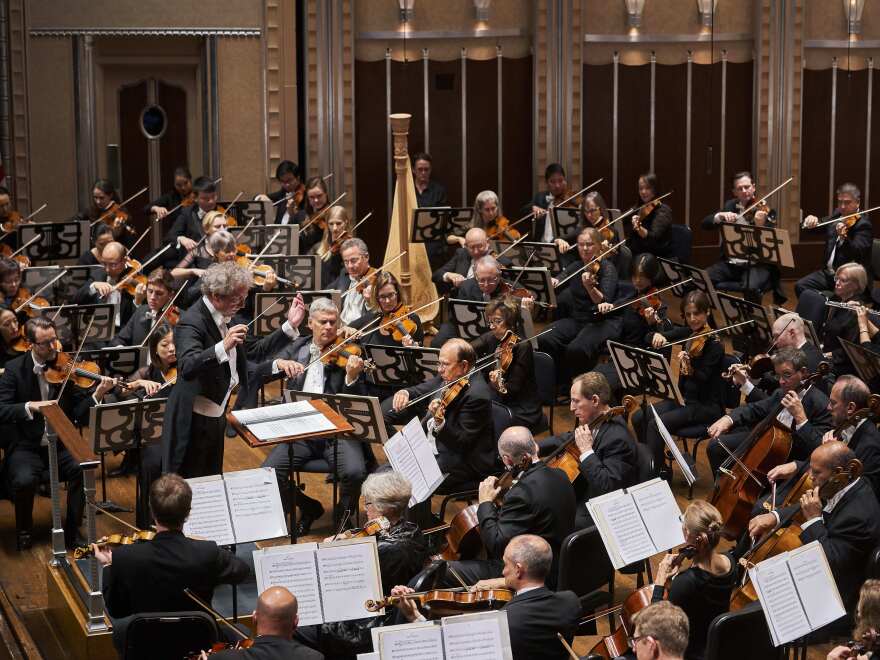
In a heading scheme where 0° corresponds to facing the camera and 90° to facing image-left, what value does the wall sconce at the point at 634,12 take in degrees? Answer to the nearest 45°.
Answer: approximately 0°

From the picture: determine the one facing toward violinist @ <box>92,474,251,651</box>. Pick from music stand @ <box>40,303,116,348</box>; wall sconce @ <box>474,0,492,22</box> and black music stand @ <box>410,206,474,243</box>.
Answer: the wall sconce

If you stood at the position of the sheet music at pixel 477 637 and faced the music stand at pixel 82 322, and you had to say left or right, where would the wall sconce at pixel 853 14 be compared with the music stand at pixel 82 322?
right

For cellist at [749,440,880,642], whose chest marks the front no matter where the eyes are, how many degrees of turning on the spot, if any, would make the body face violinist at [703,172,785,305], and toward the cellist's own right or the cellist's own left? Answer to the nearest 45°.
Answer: approximately 90° to the cellist's own right

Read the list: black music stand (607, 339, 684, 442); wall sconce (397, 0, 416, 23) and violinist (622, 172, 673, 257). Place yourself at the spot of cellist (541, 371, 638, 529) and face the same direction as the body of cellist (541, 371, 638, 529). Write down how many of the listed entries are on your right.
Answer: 3

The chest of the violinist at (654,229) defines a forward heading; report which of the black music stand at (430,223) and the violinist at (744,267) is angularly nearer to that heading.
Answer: the black music stand

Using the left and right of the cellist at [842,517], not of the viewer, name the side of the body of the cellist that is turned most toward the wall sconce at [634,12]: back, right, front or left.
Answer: right

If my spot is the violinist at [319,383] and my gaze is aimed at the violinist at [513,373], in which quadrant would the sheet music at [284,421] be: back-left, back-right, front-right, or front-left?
back-right

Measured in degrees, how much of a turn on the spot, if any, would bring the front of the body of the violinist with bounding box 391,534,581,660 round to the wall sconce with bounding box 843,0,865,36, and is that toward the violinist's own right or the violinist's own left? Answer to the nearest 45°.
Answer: approximately 45° to the violinist's own right

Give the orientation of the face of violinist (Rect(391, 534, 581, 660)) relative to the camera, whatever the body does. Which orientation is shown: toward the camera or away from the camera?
away from the camera

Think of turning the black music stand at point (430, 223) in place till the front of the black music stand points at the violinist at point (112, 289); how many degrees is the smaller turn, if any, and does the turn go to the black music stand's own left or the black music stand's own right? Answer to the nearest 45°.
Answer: approximately 135° to the black music stand's own left

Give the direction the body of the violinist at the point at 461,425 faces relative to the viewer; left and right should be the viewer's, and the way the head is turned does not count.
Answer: facing to the left of the viewer
